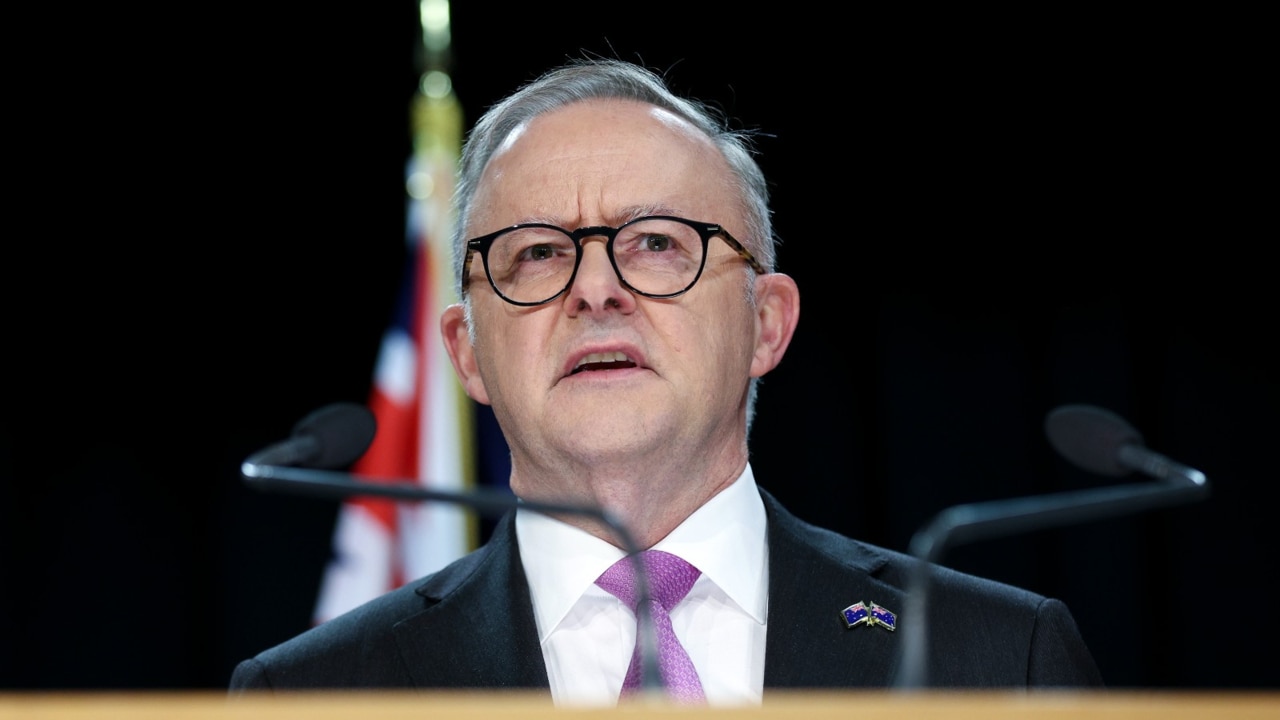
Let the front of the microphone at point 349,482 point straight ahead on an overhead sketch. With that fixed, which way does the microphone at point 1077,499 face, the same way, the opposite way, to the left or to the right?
to the left

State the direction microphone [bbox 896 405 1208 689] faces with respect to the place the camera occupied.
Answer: facing away from the viewer and to the left of the viewer

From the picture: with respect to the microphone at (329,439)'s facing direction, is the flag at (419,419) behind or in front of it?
in front

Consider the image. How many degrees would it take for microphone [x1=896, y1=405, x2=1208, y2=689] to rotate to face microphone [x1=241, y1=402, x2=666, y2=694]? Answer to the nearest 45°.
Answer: approximately 45° to its left

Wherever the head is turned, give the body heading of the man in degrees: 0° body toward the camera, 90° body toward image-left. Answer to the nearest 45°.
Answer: approximately 0°

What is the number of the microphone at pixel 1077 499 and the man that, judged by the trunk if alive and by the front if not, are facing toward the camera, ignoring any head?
1

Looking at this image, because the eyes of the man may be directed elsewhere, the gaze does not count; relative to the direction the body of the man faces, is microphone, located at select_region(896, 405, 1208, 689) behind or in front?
in front

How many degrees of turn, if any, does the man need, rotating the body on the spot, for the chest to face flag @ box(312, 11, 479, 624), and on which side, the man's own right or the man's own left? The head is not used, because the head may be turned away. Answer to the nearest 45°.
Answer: approximately 180°

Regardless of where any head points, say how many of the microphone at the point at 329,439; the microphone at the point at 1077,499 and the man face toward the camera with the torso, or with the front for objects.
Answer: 1

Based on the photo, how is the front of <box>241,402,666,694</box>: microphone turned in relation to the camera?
facing away from the viewer and to the right of the viewer

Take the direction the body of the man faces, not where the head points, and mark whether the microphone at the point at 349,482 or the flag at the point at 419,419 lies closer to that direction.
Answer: the microphone

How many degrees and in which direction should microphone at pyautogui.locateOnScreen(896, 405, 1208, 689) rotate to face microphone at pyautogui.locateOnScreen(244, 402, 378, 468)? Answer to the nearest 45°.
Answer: approximately 45° to its left
